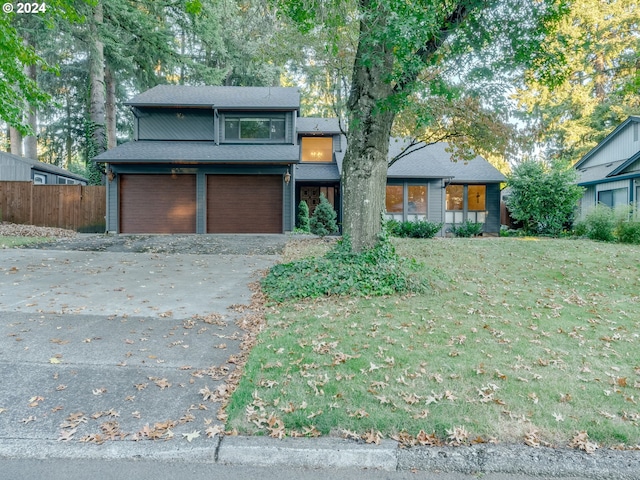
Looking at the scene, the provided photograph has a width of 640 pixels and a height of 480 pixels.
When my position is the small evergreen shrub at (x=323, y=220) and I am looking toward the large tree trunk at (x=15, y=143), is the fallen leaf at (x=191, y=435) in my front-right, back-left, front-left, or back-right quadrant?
back-left

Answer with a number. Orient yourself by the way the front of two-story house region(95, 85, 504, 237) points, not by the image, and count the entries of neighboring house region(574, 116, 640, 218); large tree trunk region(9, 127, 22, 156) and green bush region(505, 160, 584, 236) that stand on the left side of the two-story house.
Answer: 2

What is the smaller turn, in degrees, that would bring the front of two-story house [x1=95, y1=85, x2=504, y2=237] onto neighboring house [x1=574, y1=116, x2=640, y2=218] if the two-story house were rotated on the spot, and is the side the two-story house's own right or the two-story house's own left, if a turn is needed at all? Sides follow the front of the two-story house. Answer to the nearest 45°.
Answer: approximately 90° to the two-story house's own left

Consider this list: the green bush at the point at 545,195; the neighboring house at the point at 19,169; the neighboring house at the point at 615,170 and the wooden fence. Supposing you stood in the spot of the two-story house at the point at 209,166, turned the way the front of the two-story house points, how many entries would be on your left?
2

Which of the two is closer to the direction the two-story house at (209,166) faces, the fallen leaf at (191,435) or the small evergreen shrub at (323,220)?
the fallen leaf

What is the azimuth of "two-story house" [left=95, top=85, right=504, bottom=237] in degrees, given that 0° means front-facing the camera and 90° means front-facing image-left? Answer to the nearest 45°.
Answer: approximately 0°

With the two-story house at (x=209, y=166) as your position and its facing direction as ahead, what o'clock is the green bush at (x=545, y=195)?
The green bush is roughly at 9 o'clock from the two-story house.

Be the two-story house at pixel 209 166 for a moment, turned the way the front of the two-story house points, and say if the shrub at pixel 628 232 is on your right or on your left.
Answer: on your left

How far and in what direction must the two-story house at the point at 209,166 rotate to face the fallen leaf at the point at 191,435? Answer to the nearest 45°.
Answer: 0° — it already faces it

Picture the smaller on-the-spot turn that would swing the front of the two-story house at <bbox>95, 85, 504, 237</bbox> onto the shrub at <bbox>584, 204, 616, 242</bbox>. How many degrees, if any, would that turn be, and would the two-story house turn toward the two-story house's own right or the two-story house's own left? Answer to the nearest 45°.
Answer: approximately 90° to the two-story house's own left

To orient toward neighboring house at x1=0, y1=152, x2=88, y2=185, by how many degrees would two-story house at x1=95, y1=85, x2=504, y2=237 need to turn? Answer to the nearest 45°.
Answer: approximately 135° to its right
